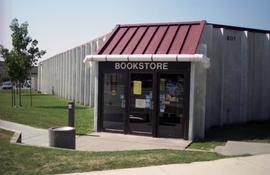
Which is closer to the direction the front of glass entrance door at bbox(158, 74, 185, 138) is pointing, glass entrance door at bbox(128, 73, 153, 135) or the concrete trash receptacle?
the concrete trash receptacle

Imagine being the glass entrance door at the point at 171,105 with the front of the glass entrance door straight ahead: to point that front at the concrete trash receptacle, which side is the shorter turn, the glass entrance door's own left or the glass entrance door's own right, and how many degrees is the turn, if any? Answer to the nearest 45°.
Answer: approximately 45° to the glass entrance door's own right

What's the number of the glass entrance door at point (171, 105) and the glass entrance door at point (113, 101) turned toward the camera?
2

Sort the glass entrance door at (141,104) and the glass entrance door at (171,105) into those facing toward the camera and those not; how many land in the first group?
2

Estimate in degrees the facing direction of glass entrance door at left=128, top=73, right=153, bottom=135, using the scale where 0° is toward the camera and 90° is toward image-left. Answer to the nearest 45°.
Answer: approximately 0°

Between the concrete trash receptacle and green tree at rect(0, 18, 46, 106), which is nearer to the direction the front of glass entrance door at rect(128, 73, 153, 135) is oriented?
the concrete trash receptacle

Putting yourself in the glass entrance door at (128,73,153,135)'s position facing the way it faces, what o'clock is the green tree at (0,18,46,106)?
The green tree is roughly at 5 o'clock from the glass entrance door.

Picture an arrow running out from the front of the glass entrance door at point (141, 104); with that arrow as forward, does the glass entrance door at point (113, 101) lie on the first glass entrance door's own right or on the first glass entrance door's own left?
on the first glass entrance door's own right

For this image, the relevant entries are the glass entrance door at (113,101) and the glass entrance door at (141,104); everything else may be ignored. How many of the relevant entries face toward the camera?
2

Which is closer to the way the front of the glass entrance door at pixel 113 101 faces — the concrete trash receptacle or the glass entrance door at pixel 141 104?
the concrete trash receptacle
